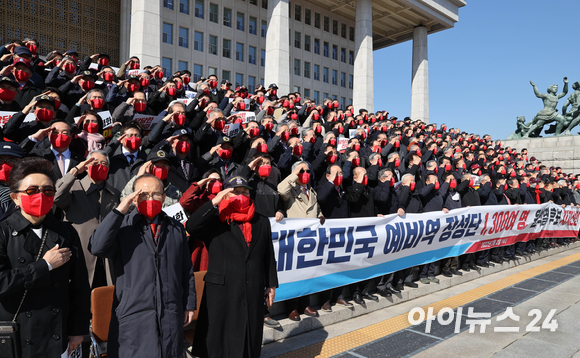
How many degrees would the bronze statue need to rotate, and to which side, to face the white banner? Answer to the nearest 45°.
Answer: approximately 45° to its right

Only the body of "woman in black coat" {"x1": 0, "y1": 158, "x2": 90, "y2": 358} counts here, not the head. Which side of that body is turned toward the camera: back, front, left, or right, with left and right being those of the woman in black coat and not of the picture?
front

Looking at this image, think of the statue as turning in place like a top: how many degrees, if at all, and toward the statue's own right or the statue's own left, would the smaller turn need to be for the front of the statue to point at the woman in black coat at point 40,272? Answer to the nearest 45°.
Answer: approximately 90° to the statue's own right

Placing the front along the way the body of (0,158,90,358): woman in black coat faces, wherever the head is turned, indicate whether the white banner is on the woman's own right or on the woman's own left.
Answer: on the woman's own left

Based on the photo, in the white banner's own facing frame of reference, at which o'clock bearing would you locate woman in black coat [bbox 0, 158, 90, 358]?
The woman in black coat is roughly at 2 o'clock from the white banner.
